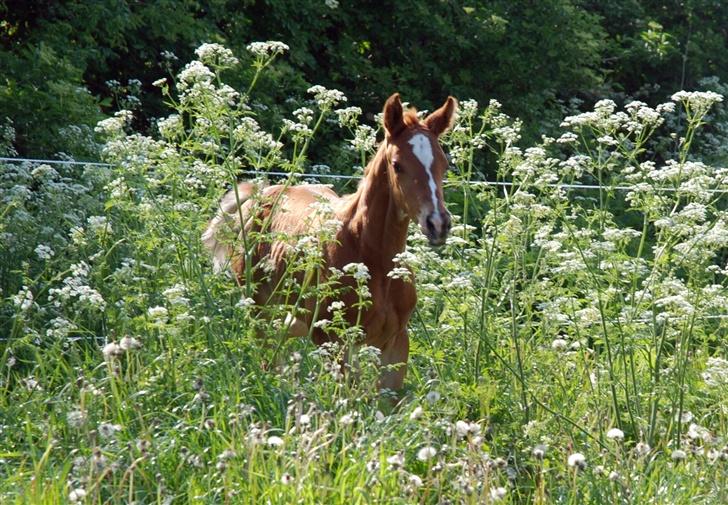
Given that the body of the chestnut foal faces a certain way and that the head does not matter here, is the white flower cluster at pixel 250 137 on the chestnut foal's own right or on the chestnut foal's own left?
on the chestnut foal's own right

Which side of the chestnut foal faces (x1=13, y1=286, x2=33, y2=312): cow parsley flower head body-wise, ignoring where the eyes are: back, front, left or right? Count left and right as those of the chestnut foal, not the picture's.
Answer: right

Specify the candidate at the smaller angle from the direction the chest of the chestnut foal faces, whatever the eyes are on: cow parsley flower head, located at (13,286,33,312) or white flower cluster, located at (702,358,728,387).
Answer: the white flower cluster

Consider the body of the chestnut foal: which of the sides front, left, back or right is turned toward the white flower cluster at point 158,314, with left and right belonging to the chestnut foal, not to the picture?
right

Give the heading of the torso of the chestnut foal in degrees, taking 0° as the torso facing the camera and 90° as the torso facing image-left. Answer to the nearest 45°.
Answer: approximately 315°

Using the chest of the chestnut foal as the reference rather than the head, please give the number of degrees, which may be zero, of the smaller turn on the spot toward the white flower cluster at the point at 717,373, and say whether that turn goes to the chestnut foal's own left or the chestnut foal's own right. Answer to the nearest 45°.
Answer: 0° — it already faces it

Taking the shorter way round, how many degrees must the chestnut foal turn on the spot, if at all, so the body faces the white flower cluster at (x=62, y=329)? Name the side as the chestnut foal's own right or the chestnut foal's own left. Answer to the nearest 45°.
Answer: approximately 90° to the chestnut foal's own right
